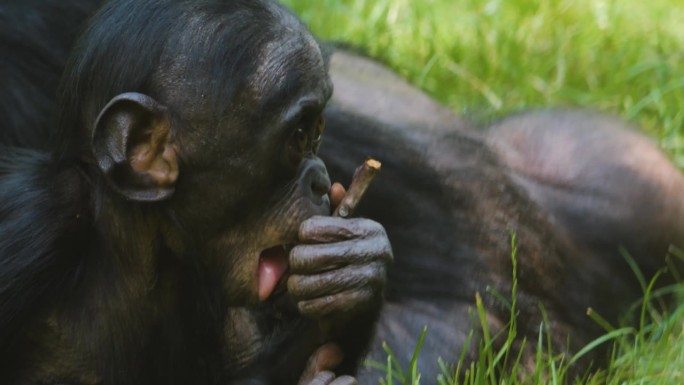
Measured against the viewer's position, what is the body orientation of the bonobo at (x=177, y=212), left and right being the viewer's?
facing to the right of the viewer
